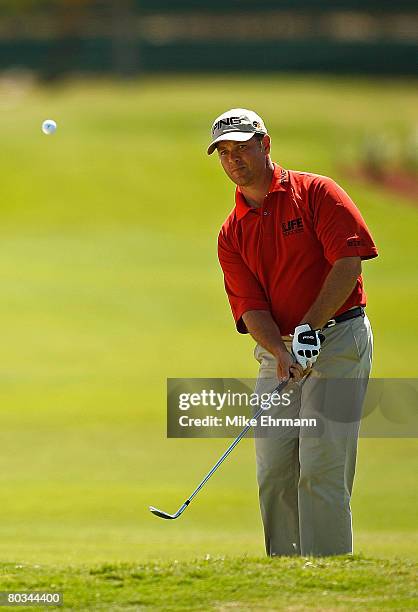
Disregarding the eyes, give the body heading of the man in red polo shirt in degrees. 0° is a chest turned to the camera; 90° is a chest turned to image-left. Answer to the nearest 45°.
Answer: approximately 45°

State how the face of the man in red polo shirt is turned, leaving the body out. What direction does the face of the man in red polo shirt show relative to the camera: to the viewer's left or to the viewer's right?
to the viewer's left
